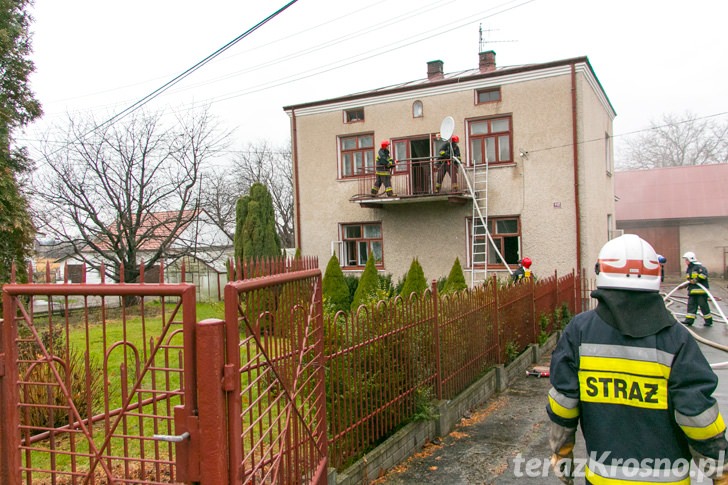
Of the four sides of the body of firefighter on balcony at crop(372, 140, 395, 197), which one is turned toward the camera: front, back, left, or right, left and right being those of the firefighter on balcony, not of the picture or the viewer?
right

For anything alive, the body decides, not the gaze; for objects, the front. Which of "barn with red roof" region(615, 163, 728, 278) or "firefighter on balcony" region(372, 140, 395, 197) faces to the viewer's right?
the firefighter on balcony

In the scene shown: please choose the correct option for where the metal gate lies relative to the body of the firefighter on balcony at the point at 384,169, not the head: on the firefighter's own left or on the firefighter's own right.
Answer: on the firefighter's own right

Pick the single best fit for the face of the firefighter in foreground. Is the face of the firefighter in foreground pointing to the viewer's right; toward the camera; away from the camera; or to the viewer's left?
away from the camera

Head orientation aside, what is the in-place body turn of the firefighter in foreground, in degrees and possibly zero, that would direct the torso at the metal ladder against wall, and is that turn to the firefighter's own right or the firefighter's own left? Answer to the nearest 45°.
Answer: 0° — they already face it

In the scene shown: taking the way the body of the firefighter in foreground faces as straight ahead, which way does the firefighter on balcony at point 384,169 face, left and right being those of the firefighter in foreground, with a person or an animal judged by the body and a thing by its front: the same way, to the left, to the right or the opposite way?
to the right

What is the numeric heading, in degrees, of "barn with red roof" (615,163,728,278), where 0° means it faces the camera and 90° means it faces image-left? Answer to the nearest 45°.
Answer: approximately 45°

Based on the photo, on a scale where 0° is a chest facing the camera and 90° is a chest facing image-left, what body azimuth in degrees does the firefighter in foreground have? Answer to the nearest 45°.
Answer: approximately 180°

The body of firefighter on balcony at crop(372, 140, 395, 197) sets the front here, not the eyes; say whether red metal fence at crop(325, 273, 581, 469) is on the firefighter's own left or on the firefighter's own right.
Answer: on the firefighter's own right

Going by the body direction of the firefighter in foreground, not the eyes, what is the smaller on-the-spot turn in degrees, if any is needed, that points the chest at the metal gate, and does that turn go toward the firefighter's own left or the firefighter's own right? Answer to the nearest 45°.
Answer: approximately 135° to the firefighter's own left

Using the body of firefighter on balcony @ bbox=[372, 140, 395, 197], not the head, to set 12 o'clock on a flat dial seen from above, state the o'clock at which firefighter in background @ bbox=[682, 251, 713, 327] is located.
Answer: The firefighter in background is roughly at 1 o'clock from the firefighter on balcony.

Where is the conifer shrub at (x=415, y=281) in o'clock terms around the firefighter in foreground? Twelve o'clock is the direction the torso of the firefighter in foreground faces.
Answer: The conifer shrub is roughly at 11 o'clock from the firefighter in foreground.

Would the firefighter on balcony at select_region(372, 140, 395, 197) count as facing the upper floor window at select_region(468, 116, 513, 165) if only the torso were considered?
yes
